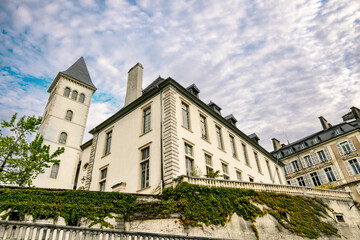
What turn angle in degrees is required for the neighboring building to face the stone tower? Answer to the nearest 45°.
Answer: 0° — it already faces it

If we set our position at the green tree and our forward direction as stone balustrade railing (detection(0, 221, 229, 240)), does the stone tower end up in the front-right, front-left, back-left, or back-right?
back-left

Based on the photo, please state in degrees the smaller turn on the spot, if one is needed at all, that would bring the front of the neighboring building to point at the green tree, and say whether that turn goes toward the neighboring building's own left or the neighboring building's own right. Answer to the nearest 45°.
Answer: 0° — it already faces it

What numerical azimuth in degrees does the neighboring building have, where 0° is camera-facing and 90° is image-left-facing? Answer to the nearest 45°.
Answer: approximately 45°

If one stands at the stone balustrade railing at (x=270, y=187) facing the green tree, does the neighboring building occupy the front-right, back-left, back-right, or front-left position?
back-right

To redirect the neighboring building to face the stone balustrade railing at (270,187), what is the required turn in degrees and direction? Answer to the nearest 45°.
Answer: approximately 45° to its left
